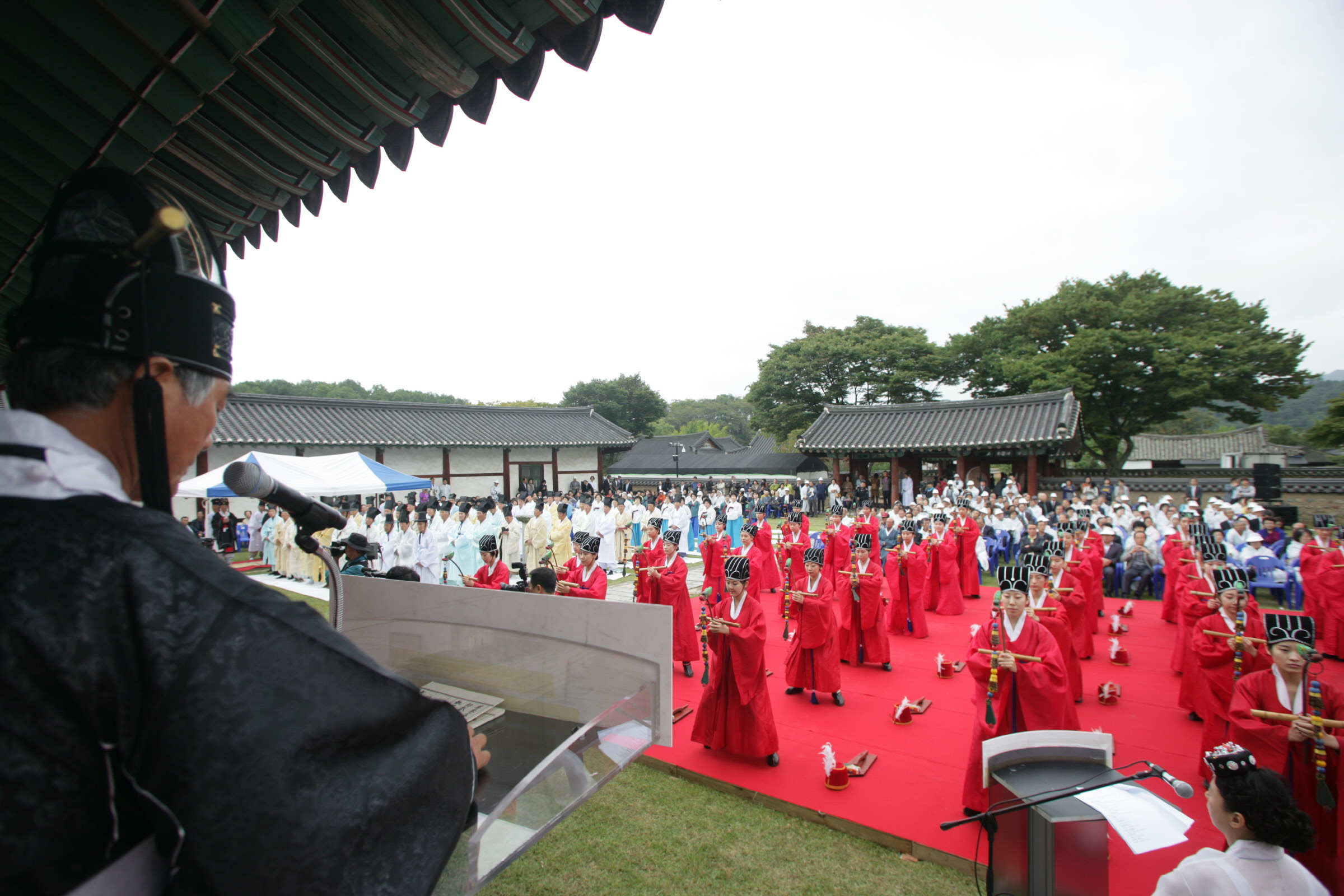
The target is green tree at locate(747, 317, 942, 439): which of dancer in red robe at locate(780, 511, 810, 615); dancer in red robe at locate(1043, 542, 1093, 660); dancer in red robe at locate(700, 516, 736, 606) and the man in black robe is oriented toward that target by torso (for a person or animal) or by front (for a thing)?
the man in black robe

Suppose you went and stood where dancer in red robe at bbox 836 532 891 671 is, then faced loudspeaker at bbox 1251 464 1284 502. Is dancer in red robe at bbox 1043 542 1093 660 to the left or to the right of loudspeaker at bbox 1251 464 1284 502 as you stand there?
right

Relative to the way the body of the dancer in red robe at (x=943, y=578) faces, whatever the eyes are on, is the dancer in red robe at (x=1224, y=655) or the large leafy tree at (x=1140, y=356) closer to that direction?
the dancer in red robe

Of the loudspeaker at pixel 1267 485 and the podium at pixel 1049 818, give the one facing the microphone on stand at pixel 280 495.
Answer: the loudspeaker

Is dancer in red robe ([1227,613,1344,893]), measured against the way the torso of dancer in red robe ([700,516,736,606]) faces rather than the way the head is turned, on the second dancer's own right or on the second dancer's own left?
on the second dancer's own left

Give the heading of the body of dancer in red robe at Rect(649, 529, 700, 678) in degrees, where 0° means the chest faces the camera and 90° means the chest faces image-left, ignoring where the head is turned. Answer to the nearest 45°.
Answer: approximately 45°

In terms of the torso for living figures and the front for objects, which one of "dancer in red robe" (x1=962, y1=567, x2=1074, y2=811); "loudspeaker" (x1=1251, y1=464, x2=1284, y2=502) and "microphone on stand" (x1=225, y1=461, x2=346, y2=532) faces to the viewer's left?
the microphone on stand

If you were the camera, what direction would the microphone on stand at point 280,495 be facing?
facing to the left of the viewer

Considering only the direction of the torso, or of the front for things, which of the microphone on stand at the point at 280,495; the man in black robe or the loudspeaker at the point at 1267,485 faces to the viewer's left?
the microphone on stand
